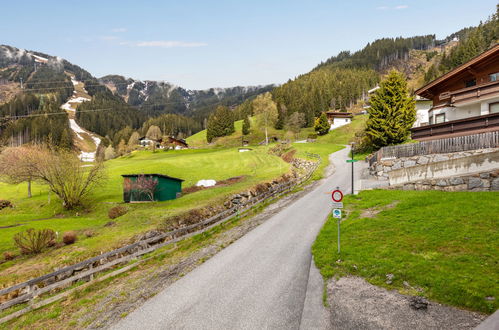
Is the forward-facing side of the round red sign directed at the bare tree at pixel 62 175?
no

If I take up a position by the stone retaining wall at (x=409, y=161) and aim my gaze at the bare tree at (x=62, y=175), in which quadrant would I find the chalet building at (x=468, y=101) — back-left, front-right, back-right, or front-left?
back-right

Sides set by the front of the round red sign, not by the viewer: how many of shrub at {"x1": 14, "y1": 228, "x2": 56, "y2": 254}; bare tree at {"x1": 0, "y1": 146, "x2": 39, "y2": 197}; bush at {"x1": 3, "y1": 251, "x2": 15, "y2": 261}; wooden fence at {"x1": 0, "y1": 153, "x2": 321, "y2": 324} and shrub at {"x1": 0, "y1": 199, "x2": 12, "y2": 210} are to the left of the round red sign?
0

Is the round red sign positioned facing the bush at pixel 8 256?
no

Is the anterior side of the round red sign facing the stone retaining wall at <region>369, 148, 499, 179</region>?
no

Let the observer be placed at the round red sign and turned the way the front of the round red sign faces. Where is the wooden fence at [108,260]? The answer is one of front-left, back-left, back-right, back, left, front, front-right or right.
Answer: right

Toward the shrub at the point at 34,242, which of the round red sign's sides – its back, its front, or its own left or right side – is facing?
right

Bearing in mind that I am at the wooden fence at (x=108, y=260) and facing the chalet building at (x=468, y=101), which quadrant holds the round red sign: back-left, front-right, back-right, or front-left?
front-right

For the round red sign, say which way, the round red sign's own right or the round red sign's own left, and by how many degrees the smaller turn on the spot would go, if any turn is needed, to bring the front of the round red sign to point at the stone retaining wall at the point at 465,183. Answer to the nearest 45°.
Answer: approximately 135° to the round red sign's own left

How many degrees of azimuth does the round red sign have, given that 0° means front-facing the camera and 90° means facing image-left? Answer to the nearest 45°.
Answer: approximately 0°

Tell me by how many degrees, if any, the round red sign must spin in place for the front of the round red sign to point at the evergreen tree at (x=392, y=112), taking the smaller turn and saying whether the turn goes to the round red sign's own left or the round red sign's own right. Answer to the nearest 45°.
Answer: approximately 180°

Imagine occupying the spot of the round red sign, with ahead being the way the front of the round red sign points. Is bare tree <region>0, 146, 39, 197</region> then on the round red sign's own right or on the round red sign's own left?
on the round red sign's own right

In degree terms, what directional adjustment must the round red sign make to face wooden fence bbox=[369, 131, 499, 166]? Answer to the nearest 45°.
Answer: approximately 135° to its left
